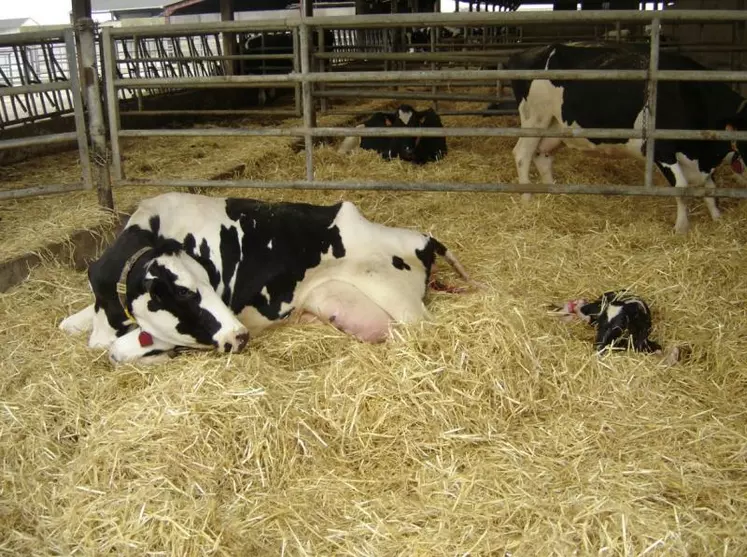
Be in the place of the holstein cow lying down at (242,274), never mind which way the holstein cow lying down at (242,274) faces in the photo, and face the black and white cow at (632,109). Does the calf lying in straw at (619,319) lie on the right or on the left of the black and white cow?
right

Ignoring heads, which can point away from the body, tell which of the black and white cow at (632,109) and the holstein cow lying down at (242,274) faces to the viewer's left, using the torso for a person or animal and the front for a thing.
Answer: the holstein cow lying down

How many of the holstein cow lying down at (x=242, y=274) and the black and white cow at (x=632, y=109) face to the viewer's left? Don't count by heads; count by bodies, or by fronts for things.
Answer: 1

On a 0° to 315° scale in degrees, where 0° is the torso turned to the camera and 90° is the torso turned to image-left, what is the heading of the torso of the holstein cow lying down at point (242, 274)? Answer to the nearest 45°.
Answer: approximately 90°

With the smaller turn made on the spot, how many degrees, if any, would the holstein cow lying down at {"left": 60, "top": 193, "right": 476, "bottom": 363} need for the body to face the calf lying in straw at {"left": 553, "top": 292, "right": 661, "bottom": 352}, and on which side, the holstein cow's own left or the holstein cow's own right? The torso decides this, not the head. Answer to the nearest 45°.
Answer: approximately 180°

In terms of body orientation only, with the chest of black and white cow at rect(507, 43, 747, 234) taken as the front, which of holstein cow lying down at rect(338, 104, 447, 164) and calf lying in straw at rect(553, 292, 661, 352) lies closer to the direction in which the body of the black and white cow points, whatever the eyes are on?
the calf lying in straw

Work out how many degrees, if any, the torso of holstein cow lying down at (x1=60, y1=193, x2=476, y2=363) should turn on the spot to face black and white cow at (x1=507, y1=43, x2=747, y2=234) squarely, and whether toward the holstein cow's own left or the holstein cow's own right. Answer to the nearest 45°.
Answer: approximately 135° to the holstein cow's own right
